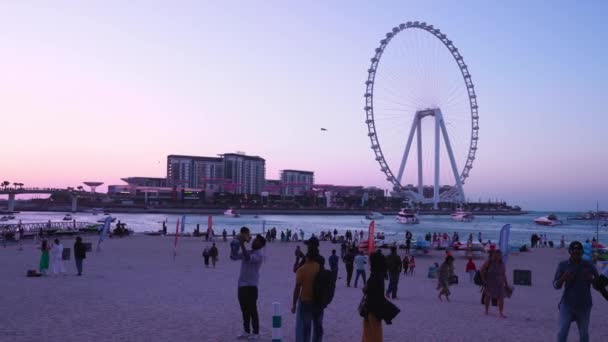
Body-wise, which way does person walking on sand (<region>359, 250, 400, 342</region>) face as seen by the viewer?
away from the camera

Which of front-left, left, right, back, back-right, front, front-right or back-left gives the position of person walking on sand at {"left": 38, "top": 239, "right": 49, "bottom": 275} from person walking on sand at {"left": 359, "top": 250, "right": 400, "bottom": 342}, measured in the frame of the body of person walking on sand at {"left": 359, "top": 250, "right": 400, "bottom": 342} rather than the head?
front-left

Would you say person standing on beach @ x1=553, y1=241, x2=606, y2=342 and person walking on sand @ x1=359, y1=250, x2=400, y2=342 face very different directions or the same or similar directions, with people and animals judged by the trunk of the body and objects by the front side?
very different directions

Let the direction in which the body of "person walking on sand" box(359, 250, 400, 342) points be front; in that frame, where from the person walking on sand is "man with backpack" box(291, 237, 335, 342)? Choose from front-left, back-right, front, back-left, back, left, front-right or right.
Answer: front-left

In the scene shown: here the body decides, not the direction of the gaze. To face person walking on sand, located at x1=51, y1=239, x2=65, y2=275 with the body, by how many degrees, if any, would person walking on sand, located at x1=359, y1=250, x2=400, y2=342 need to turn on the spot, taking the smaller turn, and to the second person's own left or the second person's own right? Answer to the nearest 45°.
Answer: approximately 45° to the second person's own left

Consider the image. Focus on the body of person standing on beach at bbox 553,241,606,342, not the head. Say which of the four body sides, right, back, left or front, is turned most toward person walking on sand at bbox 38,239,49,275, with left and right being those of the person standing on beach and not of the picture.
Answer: right

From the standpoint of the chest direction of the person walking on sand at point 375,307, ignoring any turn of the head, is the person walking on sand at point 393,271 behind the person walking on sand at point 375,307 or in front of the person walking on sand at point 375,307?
in front

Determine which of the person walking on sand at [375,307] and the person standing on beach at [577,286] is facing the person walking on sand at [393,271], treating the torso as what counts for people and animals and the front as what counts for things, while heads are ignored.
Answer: the person walking on sand at [375,307]

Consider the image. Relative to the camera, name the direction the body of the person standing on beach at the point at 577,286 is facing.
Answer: toward the camera
